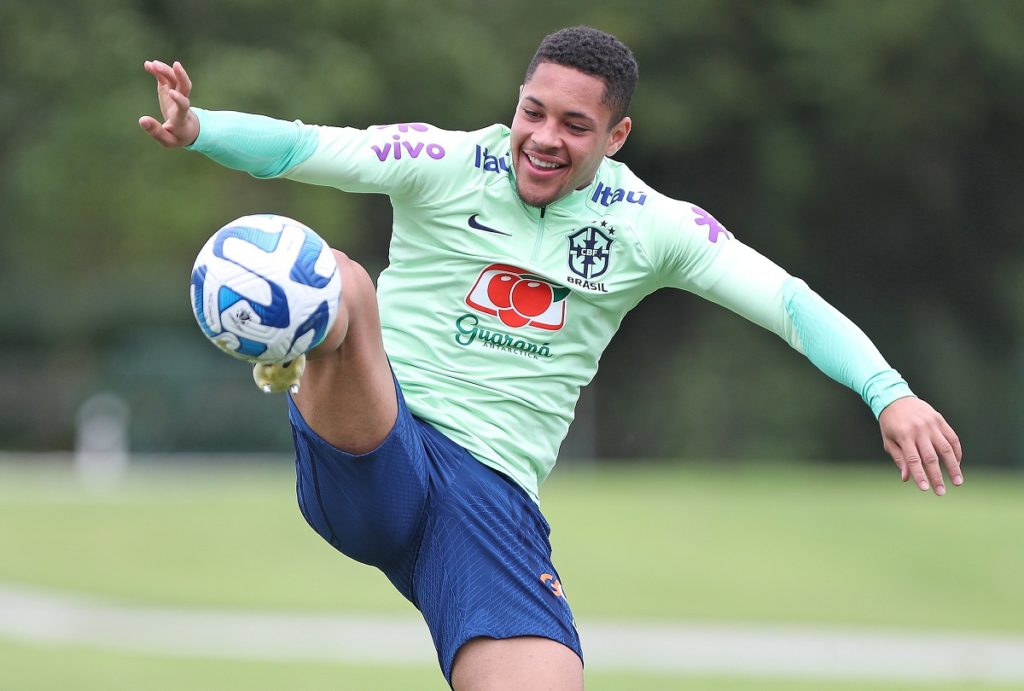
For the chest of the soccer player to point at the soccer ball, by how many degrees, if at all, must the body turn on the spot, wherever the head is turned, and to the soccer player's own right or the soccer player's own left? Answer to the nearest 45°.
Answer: approximately 45° to the soccer player's own right

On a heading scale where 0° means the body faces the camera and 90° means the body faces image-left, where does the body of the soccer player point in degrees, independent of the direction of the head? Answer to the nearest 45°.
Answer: approximately 0°

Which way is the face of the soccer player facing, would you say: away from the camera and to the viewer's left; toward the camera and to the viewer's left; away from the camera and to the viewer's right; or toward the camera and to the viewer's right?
toward the camera and to the viewer's left
